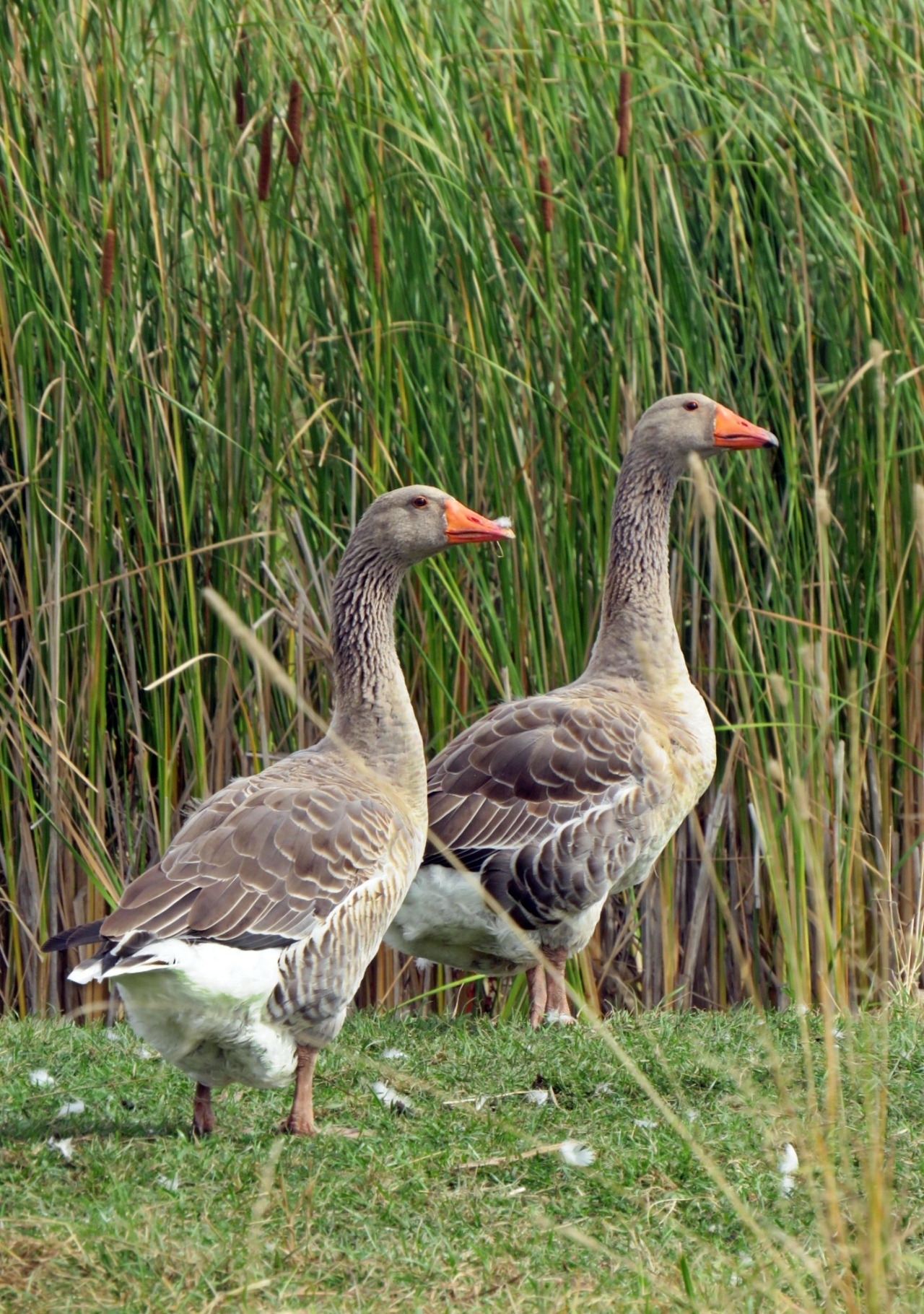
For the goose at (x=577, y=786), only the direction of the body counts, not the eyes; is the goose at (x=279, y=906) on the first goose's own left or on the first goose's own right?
on the first goose's own right

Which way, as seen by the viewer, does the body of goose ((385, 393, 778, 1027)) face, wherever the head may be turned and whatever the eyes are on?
to the viewer's right
